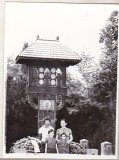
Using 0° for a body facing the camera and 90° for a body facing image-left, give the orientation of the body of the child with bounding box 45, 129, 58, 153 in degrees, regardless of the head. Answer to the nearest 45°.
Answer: approximately 0°
